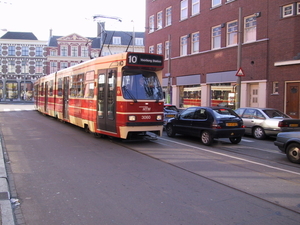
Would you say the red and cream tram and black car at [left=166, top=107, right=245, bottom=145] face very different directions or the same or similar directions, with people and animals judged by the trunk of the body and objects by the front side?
very different directions

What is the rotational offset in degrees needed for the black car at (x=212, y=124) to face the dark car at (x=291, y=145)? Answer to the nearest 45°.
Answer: approximately 180°

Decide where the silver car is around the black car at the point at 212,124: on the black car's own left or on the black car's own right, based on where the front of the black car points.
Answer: on the black car's own right

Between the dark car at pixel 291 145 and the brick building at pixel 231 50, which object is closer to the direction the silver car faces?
the brick building

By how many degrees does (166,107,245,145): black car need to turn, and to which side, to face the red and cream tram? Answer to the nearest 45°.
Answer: approximately 45° to its left

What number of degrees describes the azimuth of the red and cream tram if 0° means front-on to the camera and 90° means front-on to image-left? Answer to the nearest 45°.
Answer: approximately 315°

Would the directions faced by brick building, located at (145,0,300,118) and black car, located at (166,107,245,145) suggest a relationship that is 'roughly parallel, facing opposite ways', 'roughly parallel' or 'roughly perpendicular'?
roughly perpendicular

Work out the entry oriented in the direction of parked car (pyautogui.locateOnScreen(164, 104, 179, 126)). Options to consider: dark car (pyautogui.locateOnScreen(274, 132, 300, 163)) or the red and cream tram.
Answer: dark car (pyautogui.locateOnScreen(274, 132, 300, 163))

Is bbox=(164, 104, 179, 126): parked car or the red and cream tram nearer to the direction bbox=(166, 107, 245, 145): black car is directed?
the parked car

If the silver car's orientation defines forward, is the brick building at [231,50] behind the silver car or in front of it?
in front

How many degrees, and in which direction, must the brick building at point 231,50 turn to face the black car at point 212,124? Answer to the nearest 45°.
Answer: approximately 45° to its left

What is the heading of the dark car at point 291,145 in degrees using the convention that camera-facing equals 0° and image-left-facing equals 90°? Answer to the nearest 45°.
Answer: approximately 135°

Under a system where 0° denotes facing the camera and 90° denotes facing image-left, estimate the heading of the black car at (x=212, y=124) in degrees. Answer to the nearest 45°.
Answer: approximately 135°

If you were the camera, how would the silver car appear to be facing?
facing away from the viewer and to the left of the viewer
